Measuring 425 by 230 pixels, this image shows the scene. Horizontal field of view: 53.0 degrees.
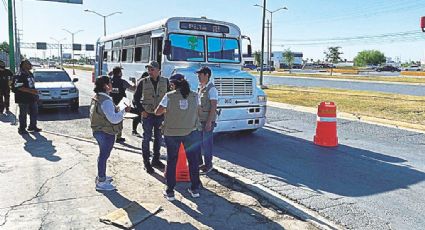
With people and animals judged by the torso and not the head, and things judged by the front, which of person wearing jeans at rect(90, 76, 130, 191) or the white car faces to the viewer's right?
the person wearing jeans

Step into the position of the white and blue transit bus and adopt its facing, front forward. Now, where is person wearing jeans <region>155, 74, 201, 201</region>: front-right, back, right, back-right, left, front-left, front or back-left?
front-right

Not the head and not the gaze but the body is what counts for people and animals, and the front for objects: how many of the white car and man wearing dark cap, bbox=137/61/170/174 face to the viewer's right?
0

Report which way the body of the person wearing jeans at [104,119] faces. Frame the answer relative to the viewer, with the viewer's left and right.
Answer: facing to the right of the viewer

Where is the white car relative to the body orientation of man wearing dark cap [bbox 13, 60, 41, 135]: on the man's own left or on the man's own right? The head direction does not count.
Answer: on the man's own left

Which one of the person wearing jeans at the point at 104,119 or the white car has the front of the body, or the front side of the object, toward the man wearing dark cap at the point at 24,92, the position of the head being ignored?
the white car

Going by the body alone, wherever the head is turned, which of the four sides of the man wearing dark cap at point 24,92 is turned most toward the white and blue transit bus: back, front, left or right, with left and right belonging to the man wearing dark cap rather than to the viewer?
front

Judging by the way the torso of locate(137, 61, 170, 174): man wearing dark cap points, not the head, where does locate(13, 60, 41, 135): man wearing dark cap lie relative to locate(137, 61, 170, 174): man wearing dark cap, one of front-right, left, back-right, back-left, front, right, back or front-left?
back-right

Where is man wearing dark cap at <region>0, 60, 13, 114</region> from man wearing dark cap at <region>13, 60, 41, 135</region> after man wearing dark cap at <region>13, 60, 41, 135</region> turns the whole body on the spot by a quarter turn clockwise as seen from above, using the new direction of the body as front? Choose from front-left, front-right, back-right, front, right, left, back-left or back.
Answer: back-right

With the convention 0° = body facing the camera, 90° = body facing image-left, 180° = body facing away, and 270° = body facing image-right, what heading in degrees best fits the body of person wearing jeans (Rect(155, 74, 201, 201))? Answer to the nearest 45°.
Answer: approximately 180°

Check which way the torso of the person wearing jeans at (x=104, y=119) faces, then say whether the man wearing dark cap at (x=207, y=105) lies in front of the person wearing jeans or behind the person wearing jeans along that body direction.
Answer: in front

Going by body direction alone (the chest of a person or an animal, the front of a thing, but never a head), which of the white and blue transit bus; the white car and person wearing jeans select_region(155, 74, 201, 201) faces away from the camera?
the person wearing jeans

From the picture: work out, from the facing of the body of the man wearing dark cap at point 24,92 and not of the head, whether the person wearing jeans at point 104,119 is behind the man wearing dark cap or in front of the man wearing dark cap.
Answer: in front

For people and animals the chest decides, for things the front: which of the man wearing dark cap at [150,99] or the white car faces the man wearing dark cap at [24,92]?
the white car
